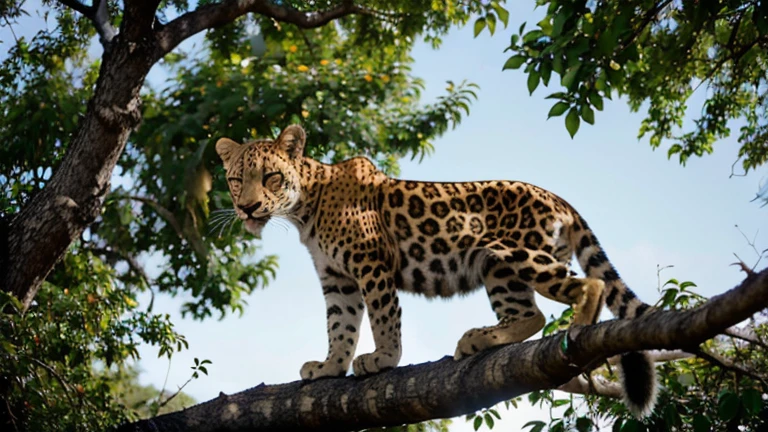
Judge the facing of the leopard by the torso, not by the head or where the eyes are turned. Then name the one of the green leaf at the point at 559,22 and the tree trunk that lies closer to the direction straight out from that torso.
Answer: the tree trunk

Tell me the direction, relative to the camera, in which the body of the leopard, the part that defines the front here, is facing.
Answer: to the viewer's left

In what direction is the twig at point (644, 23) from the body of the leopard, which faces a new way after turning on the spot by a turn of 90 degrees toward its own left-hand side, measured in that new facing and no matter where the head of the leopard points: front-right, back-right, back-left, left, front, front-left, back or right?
left

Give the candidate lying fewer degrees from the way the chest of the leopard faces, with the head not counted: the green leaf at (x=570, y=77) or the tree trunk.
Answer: the tree trunk
